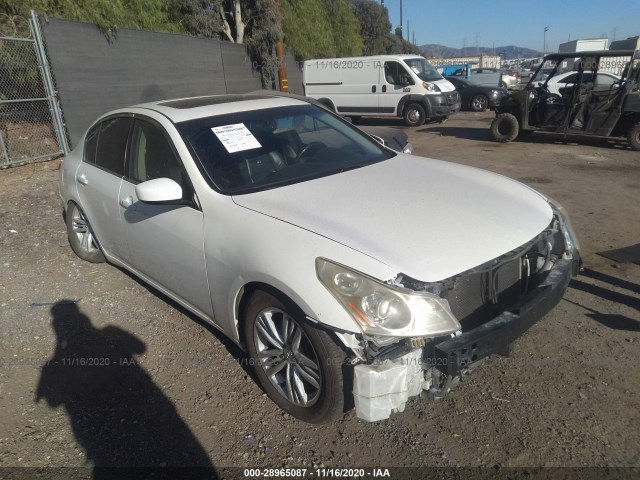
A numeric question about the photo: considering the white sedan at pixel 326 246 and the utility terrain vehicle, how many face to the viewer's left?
1

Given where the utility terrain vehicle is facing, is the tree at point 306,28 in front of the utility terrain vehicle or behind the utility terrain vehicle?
in front

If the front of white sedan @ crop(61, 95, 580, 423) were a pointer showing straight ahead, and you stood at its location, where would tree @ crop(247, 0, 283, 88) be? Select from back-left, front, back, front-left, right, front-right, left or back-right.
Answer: back-left

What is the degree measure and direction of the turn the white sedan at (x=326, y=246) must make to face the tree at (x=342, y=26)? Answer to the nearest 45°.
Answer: approximately 135° to its left

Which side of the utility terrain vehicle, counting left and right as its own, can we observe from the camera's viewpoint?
left

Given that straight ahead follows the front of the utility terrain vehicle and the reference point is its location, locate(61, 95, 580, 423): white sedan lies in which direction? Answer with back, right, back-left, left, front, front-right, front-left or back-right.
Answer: left

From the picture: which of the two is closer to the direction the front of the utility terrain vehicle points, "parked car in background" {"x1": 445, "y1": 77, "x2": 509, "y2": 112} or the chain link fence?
the chain link fence

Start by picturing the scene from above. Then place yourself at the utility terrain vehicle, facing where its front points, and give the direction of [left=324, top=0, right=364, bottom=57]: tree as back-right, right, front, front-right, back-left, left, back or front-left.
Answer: front-right

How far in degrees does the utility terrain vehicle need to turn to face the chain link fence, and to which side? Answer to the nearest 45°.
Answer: approximately 45° to its left

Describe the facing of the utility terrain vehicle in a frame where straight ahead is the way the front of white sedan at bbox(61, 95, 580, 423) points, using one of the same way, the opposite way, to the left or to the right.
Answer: the opposite way

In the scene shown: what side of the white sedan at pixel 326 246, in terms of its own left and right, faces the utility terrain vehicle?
left

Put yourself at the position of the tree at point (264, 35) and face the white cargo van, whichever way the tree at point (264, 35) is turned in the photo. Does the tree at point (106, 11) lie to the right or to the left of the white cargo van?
right

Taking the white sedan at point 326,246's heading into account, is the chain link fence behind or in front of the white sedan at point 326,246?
behind
